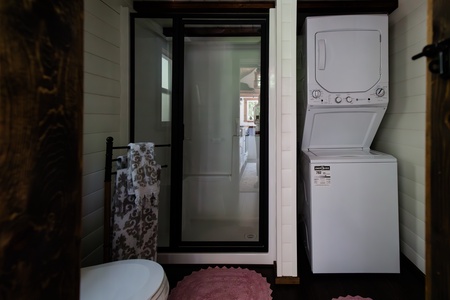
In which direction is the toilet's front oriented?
to the viewer's right

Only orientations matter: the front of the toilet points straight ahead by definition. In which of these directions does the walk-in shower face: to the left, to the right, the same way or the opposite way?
to the right
